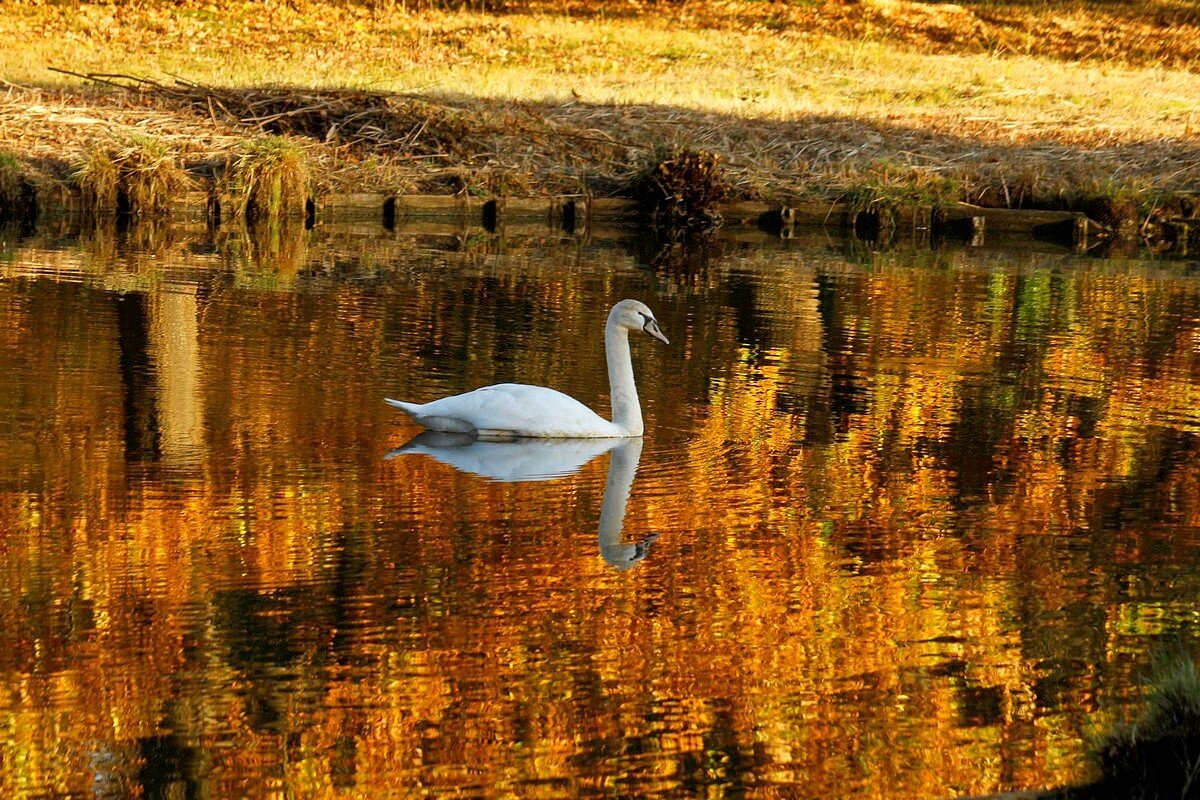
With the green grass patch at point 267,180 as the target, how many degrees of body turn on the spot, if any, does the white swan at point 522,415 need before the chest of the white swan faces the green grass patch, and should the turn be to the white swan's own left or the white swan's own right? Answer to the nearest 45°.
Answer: approximately 90° to the white swan's own left

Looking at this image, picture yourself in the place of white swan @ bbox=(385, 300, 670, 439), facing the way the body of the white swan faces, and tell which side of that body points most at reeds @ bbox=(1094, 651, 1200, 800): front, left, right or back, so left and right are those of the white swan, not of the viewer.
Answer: right

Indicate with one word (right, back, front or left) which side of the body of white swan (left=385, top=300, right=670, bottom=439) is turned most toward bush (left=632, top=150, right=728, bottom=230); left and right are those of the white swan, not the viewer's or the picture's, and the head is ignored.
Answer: left

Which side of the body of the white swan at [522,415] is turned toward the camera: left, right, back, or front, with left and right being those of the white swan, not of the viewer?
right

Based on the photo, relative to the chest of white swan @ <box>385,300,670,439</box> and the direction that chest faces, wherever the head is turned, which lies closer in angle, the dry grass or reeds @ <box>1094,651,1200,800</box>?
the reeds

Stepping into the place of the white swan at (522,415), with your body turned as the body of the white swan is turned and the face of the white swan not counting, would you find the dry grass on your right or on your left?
on your left

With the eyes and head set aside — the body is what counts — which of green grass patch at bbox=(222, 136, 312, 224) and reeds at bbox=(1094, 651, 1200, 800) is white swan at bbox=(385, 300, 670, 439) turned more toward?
the reeds
